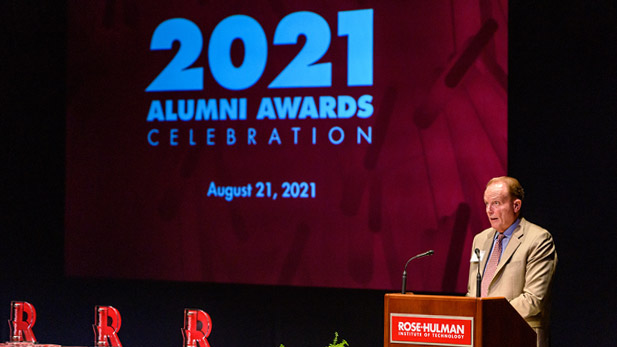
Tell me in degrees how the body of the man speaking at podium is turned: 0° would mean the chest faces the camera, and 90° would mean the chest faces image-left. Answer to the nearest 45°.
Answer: approximately 45°

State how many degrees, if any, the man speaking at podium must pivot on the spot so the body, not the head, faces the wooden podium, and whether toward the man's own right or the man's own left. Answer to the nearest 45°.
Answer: approximately 45° to the man's own left

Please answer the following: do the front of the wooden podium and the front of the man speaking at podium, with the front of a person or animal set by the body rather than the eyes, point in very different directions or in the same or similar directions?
same or similar directions

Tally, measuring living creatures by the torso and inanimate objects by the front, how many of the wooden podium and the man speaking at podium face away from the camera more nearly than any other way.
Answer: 0

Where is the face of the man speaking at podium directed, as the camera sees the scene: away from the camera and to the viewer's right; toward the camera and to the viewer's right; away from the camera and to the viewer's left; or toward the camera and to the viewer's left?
toward the camera and to the viewer's left
